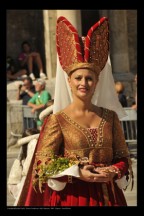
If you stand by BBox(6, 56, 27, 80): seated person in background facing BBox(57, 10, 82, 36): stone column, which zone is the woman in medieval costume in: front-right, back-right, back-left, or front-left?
front-right

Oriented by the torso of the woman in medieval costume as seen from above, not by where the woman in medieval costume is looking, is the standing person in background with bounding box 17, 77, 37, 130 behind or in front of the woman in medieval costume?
behind

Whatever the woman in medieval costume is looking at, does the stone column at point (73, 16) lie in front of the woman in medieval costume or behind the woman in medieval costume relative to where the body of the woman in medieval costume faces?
behind

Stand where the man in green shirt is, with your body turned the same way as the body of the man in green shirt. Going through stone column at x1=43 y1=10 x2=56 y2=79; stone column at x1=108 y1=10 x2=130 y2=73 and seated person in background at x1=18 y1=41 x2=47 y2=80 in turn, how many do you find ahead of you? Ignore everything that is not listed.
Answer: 0

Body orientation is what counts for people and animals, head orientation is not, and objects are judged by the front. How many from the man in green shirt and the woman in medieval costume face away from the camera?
0

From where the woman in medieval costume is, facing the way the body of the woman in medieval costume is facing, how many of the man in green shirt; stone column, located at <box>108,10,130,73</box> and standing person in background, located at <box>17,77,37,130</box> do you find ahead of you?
0

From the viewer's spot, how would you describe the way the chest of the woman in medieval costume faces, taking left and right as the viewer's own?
facing the viewer and to the right of the viewer

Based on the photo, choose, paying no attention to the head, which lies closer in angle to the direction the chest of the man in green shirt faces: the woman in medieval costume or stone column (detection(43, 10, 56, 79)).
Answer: the woman in medieval costume

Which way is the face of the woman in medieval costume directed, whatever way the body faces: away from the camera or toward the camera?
toward the camera

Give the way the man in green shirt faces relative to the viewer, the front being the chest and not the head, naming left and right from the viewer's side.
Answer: facing the viewer and to the left of the viewer

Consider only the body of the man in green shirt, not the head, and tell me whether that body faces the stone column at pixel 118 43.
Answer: no
